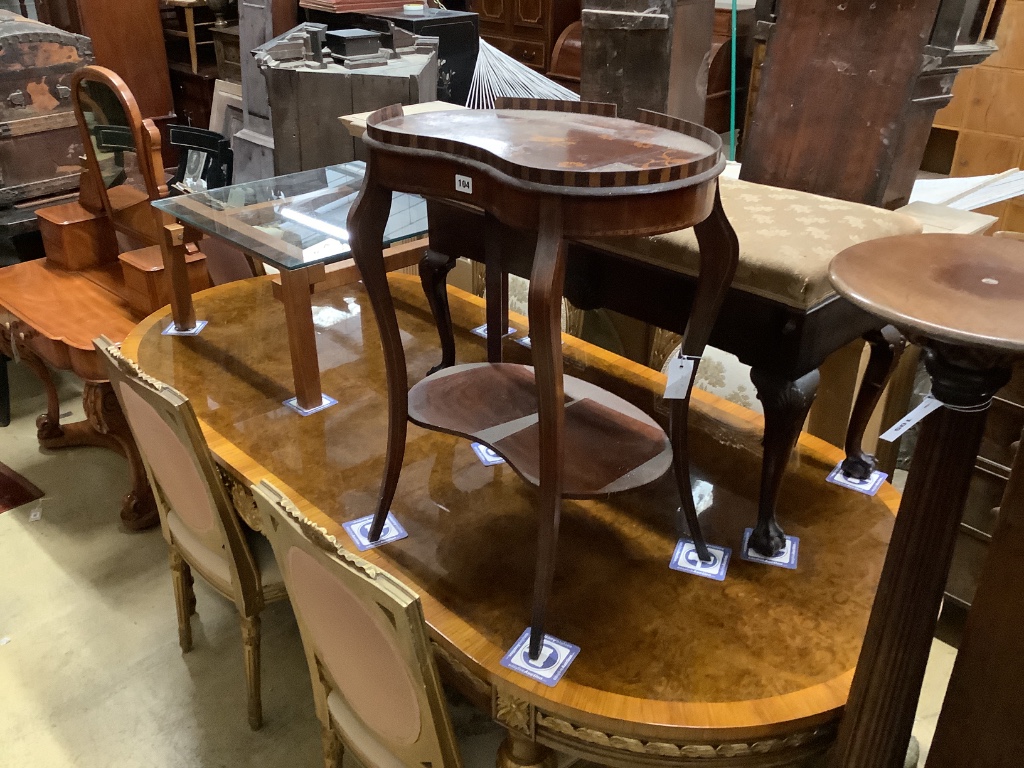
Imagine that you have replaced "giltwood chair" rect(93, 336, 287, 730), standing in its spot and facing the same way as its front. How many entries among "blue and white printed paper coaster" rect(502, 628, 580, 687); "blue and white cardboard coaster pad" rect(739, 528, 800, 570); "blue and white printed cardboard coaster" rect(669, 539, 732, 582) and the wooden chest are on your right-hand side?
3

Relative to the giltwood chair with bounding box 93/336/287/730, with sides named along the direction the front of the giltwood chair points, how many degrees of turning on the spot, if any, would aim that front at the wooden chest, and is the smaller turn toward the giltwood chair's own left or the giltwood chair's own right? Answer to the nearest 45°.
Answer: approximately 45° to the giltwood chair's own left

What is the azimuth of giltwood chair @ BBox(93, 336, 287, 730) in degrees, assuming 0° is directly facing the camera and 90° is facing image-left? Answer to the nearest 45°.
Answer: approximately 225°

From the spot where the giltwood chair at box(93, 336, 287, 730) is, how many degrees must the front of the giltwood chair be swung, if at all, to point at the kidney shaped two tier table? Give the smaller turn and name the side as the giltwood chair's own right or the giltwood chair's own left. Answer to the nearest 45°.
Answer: approximately 90° to the giltwood chair's own right

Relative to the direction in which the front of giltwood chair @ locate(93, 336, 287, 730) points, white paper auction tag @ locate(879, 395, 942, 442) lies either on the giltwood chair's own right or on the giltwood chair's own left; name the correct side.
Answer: on the giltwood chair's own right

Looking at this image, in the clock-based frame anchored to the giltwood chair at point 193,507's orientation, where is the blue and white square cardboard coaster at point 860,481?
The blue and white square cardboard coaster is roughly at 2 o'clock from the giltwood chair.

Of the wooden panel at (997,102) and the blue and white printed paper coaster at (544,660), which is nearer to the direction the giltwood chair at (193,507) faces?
the wooden panel

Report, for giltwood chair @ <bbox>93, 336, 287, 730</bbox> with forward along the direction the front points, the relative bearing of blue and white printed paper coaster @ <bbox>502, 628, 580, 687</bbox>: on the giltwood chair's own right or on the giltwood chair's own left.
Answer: on the giltwood chair's own right

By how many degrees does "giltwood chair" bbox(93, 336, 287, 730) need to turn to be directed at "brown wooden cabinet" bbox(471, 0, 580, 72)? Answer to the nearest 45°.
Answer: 0° — it already faces it

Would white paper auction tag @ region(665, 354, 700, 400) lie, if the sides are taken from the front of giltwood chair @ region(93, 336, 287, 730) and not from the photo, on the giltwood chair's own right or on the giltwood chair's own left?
on the giltwood chair's own right
